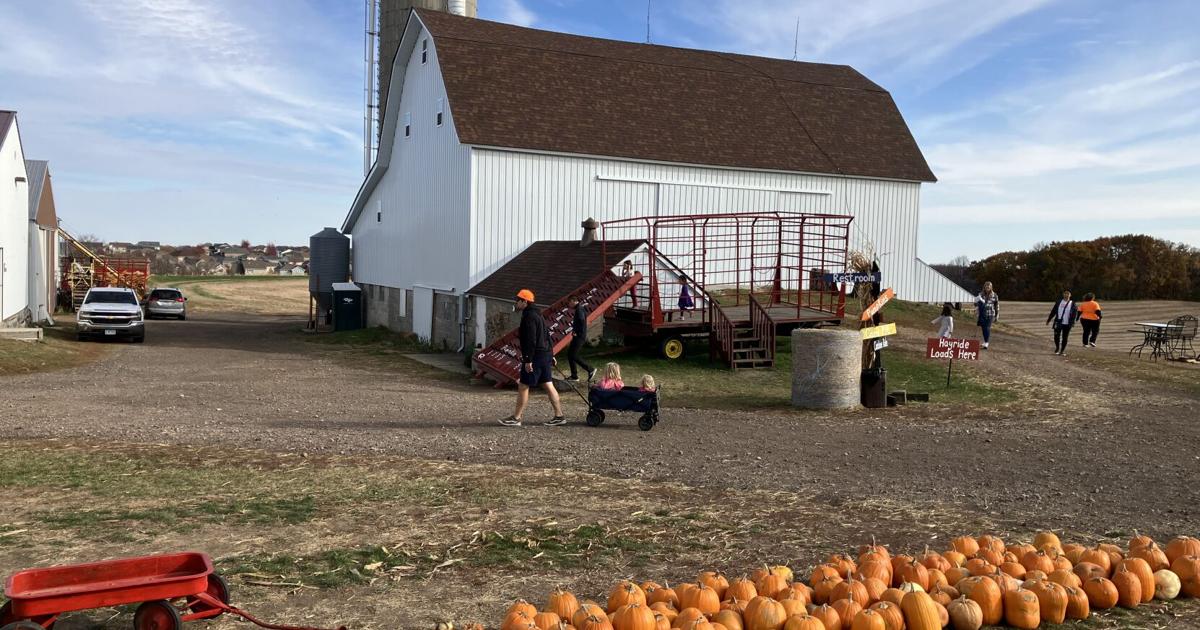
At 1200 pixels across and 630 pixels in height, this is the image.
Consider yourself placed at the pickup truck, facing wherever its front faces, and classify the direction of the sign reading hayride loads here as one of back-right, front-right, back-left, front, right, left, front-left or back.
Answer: front-left

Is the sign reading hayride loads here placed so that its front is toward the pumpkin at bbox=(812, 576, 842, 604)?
yes

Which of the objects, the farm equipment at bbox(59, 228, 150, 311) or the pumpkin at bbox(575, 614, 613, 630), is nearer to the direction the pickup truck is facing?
the pumpkin

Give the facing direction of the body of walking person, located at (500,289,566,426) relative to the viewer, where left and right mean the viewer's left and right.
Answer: facing to the left of the viewer

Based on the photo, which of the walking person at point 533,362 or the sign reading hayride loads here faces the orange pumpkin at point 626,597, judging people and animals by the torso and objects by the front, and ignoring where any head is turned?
the sign reading hayride loads here

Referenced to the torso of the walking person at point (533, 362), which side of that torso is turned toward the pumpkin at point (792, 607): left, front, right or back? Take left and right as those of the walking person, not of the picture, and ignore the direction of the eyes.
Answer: left

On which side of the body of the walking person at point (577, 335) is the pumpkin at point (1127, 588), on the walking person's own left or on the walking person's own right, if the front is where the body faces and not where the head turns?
on the walking person's own left

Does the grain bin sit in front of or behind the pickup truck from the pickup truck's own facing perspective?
behind

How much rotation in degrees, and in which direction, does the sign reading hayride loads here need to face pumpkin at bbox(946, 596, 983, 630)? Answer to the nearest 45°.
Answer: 0° — it already faces it

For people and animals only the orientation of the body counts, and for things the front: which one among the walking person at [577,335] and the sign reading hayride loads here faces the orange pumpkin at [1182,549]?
the sign reading hayride loads here

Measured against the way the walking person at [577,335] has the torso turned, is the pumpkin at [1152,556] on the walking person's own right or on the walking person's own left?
on the walking person's own left

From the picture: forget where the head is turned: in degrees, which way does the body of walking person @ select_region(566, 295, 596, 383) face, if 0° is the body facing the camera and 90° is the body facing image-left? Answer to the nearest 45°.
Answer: approximately 90°

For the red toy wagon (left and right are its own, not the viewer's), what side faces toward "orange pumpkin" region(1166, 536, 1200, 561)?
front

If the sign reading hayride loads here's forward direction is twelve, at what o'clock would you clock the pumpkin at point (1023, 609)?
The pumpkin is roughly at 12 o'clock from the sign reading hayride loads here.

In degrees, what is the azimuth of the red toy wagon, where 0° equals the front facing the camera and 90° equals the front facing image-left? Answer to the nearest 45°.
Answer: approximately 270°

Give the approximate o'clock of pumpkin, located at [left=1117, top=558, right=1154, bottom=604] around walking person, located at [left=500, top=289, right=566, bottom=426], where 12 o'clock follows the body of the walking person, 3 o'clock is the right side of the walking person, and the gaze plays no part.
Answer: The pumpkin is roughly at 8 o'clock from the walking person.

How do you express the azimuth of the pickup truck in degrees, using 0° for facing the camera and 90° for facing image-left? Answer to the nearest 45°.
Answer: approximately 0°
